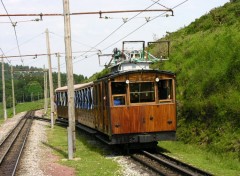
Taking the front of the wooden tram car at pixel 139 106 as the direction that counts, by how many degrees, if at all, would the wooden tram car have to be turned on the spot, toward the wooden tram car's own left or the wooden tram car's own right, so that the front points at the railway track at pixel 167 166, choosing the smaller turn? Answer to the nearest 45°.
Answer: approximately 45° to the wooden tram car's own right

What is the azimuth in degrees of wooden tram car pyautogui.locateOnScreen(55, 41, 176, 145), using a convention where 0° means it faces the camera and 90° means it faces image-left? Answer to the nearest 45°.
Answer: approximately 315°
